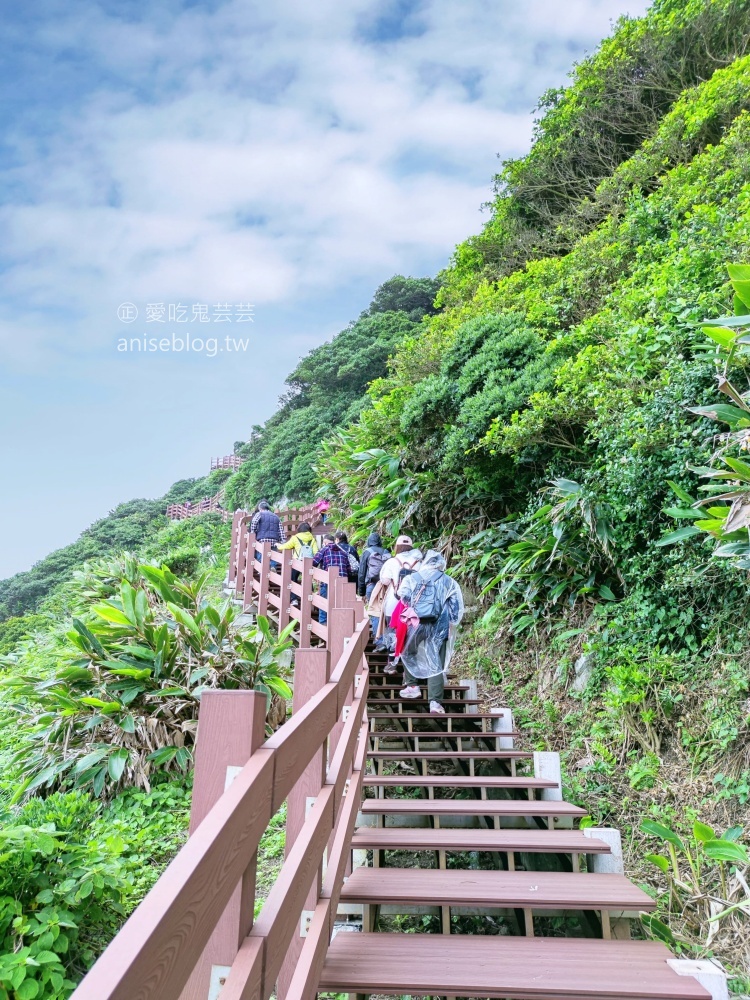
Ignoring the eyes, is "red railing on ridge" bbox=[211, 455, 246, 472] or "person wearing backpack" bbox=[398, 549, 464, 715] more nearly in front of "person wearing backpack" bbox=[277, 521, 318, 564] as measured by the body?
the red railing on ridge

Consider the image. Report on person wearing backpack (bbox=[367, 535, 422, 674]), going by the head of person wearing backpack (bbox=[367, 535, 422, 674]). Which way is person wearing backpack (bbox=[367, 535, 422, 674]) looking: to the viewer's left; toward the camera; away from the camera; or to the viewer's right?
away from the camera

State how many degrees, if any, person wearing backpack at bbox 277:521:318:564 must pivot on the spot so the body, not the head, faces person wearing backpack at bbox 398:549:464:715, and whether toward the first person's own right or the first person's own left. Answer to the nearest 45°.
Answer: approximately 180°

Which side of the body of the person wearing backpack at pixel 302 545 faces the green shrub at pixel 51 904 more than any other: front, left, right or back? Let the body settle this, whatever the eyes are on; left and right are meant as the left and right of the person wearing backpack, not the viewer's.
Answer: back

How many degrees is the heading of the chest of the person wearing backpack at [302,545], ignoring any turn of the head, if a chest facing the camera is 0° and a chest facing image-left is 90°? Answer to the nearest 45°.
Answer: approximately 180°

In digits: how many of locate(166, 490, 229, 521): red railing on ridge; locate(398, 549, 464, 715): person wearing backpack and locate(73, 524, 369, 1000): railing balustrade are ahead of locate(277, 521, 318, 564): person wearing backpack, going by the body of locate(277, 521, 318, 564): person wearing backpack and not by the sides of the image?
1

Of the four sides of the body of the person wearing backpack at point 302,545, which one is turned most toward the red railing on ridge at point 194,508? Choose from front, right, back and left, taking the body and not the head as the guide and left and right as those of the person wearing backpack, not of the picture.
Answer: front

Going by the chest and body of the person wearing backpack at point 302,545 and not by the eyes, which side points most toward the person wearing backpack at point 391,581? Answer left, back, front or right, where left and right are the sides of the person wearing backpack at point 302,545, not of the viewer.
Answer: back

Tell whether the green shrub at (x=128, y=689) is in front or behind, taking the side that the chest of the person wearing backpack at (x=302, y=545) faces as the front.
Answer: behind

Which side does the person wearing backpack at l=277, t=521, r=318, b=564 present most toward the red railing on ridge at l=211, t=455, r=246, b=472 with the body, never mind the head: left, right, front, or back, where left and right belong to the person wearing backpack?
front

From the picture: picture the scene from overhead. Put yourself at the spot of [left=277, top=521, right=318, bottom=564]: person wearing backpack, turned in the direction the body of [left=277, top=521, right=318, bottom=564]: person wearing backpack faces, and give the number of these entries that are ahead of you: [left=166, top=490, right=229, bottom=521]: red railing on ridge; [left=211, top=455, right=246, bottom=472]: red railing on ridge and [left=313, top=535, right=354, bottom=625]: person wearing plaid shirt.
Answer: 2
